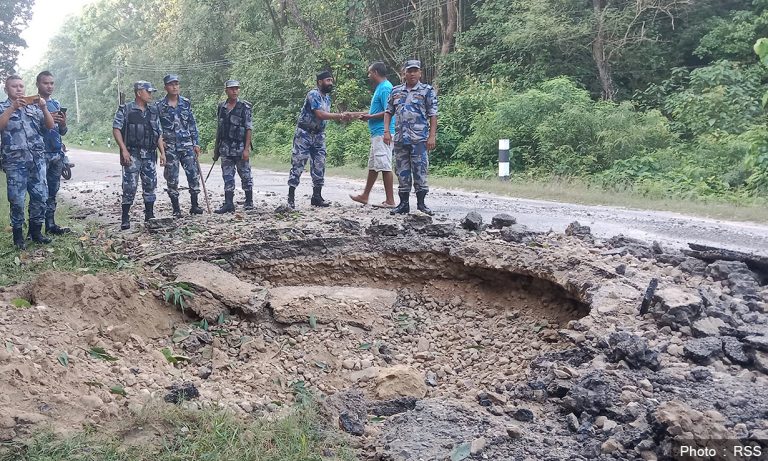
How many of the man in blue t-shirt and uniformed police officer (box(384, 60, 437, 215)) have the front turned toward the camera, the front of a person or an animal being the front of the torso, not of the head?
1

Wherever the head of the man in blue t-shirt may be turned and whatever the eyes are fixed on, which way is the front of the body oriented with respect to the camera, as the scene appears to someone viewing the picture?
to the viewer's left

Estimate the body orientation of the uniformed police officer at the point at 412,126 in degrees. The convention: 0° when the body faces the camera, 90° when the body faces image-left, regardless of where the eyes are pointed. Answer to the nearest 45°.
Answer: approximately 0°

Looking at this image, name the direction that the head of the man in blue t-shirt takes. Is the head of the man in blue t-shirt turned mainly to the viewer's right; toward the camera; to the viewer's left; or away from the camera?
to the viewer's left

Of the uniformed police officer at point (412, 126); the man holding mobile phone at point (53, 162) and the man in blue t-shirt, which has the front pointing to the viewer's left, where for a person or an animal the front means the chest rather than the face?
the man in blue t-shirt

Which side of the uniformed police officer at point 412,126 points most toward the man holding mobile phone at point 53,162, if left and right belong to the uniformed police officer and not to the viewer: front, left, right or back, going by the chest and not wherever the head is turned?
right

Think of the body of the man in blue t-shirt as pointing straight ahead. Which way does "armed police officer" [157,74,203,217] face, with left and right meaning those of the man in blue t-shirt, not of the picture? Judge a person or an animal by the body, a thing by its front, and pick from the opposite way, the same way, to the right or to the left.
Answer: to the left

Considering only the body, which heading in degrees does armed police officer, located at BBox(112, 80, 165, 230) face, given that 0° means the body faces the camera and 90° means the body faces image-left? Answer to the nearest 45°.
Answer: approximately 315°

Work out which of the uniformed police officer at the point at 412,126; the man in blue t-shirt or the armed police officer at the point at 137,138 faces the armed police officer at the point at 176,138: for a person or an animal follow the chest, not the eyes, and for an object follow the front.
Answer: the man in blue t-shirt

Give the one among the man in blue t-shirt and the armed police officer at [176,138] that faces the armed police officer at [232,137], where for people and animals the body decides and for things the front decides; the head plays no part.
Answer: the man in blue t-shirt
